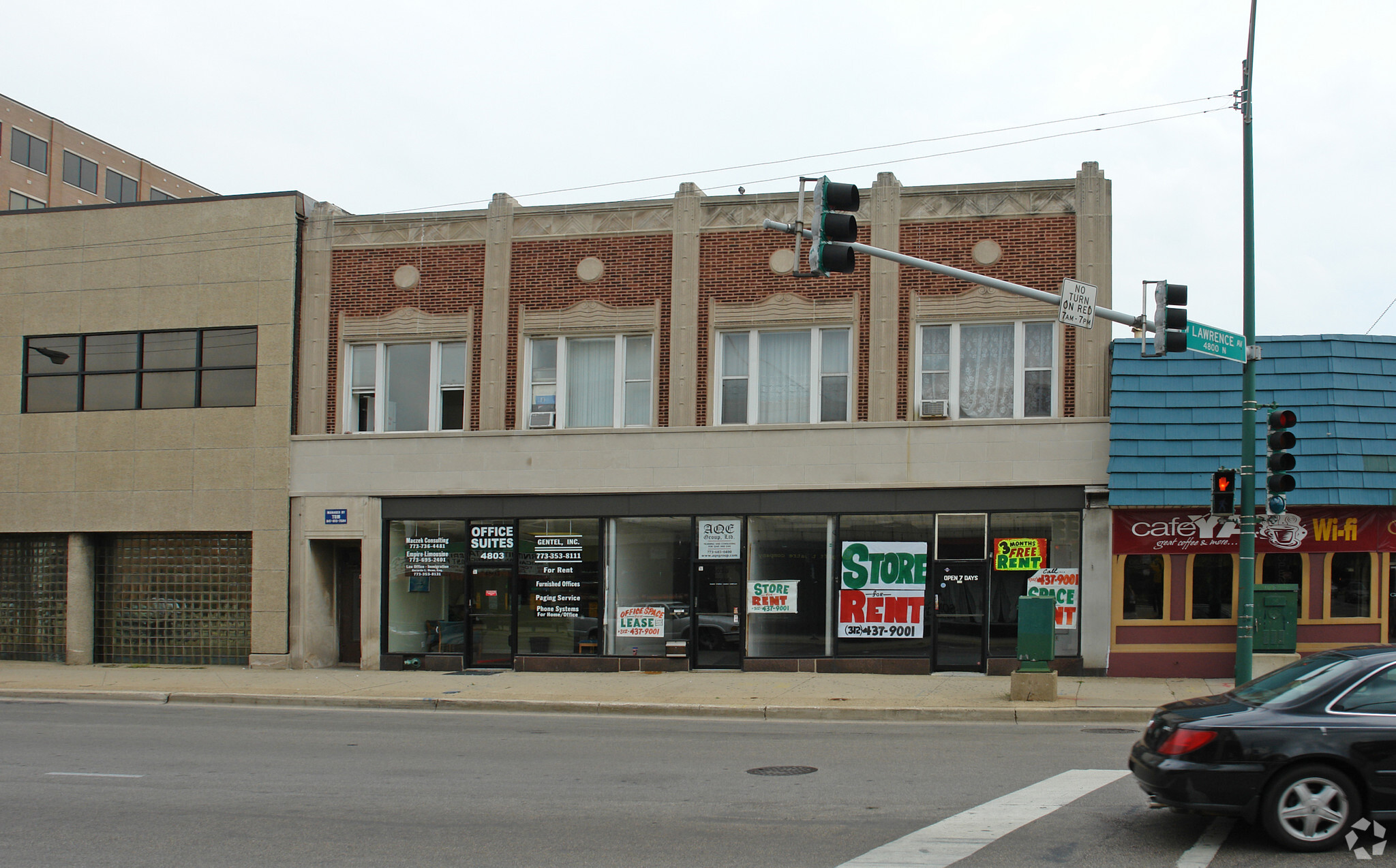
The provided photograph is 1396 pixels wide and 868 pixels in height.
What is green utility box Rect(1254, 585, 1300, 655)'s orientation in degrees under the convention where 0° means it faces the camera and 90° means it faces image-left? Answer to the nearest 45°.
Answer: approximately 0°

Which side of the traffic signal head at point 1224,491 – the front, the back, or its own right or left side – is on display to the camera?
front

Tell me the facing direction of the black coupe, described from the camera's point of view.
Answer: facing to the right of the viewer

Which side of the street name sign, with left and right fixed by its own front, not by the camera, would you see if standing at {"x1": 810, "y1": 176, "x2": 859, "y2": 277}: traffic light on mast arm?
right

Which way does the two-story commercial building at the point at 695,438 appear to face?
toward the camera

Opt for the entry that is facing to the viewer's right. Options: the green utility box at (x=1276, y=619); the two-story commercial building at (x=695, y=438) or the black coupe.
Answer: the black coupe

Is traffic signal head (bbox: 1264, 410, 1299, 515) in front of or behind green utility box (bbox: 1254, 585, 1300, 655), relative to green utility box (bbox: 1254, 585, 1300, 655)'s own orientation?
in front

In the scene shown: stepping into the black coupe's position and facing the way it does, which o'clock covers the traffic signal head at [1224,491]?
The traffic signal head is roughly at 9 o'clock from the black coupe.

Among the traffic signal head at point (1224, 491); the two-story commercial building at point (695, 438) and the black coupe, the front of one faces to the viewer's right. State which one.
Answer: the black coupe

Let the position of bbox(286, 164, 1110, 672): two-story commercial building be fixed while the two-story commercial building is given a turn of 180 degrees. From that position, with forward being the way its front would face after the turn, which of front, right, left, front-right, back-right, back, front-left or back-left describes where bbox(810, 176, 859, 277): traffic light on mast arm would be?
back

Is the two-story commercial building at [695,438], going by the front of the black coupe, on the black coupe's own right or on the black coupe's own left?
on the black coupe's own left
